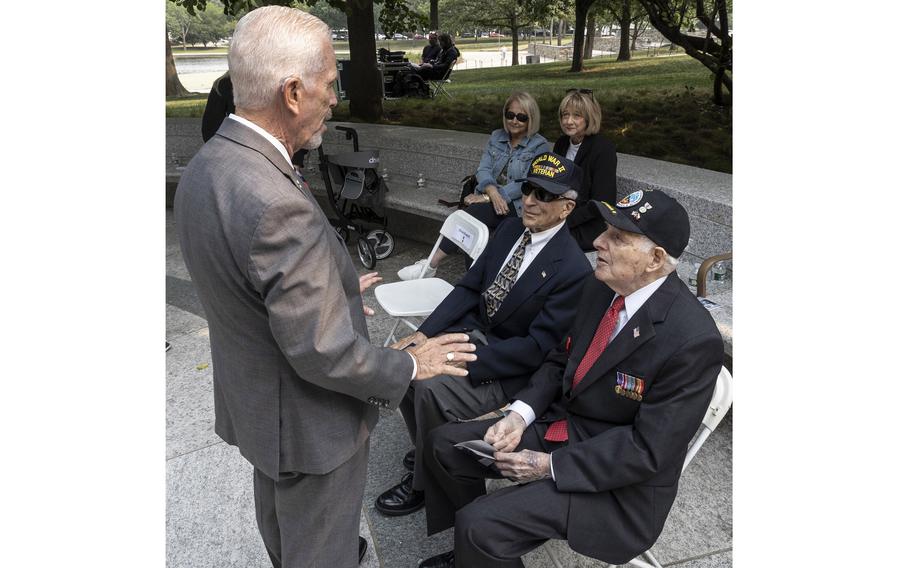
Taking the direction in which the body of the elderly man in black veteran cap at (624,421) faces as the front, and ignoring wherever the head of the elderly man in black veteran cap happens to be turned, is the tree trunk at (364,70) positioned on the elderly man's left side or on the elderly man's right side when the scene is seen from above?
on the elderly man's right side

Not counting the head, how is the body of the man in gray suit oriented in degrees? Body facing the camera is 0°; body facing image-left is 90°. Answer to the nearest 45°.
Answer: approximately 225°

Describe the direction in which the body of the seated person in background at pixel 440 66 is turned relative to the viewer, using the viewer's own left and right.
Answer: facing to the left of the viewer

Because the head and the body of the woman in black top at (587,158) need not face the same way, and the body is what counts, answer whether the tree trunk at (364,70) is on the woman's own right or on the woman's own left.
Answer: on the woman's own right

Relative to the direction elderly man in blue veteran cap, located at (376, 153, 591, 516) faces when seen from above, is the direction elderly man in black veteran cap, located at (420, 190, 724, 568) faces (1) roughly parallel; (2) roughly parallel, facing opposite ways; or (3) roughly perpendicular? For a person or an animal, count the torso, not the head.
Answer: roughly parallel

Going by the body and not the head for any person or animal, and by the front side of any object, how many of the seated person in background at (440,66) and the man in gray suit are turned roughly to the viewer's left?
1

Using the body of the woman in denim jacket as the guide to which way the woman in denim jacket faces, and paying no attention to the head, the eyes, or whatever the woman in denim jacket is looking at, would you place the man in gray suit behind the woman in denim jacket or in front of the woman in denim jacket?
in front

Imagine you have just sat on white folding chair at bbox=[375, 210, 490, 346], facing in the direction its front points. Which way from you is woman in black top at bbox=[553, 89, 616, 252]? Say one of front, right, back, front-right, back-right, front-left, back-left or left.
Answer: back

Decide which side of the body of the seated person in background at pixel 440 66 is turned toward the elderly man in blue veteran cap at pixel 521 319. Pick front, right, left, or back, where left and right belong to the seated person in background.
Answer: left

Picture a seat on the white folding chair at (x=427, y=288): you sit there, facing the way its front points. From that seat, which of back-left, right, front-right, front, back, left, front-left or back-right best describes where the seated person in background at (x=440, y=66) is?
back-right

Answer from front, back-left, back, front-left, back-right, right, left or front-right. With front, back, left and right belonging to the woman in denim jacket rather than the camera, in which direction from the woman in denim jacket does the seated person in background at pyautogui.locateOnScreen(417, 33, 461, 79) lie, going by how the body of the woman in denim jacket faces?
back-right

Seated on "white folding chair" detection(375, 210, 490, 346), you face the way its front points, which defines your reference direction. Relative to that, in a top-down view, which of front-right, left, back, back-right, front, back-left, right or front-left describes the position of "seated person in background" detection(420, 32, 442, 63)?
back-right

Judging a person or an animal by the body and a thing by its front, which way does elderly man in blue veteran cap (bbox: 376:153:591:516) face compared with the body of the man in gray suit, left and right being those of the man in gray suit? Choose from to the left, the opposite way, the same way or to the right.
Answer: the opposite way

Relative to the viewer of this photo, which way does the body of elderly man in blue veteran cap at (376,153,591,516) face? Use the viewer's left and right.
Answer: facing the viewer and to the left of the viewer

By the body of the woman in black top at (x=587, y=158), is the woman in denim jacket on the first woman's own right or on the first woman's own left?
on the first woman's own right

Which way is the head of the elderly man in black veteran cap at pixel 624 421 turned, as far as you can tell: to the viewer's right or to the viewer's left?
to the viewer's left

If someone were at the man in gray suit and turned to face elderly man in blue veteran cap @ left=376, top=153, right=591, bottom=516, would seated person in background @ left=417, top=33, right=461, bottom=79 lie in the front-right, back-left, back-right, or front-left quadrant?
front-left
